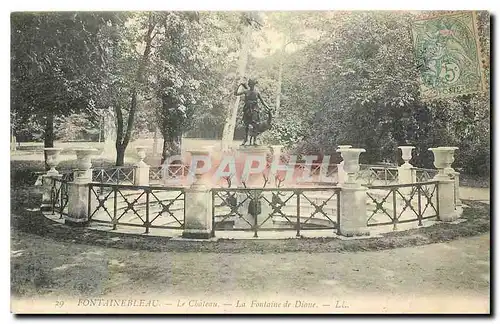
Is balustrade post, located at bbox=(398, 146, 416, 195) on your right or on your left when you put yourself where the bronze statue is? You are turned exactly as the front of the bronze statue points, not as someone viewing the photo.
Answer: on your left

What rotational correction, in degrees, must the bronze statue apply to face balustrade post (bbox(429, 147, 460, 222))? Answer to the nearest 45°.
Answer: approximately 90° to its left

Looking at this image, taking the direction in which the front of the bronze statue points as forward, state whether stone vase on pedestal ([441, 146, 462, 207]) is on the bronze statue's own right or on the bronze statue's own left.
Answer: on the bronze statue's own left

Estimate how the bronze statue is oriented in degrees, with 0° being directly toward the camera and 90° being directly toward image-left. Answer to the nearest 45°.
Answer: approximately 0°

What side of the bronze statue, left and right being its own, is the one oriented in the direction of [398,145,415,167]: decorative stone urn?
left

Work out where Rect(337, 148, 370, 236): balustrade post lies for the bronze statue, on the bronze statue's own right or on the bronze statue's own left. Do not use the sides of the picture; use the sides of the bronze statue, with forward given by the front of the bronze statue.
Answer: on the bronze statue's own left

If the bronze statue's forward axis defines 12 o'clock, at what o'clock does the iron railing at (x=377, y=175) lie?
The iron railing is roughly at 9 o'clock from the bronze statue.

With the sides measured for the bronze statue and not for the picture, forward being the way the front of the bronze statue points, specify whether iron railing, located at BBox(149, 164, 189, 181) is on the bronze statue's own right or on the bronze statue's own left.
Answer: on the bronze statue's own right

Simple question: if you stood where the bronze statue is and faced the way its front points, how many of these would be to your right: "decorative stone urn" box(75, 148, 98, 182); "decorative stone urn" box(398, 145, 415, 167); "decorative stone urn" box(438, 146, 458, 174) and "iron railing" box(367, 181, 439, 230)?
1

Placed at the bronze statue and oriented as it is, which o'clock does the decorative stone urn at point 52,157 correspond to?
The decorative stone urn is roughly at 3 o'clock from the bronze statue.

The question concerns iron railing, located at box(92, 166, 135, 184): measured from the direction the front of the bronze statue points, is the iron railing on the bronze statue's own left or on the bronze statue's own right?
on the bronze statue's own right

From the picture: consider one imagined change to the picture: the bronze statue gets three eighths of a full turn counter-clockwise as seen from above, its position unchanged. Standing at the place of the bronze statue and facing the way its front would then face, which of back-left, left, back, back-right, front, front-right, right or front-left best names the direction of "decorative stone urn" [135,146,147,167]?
back-left

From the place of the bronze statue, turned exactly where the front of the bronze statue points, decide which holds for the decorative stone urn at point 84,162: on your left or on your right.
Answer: on your right

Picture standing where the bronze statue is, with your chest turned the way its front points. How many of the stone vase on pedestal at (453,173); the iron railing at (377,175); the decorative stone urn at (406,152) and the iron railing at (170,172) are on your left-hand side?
3
